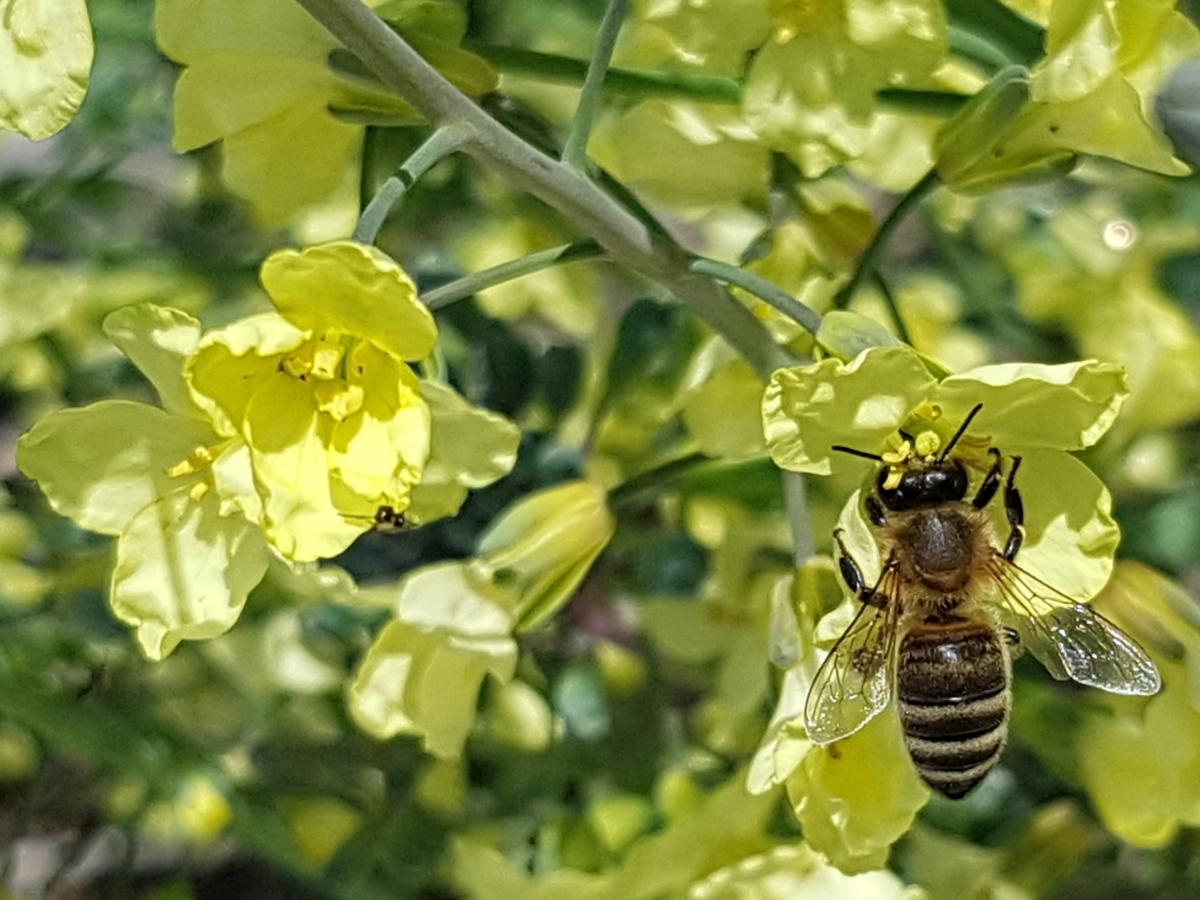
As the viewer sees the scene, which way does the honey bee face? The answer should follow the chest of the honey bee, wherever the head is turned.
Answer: away from the camera
